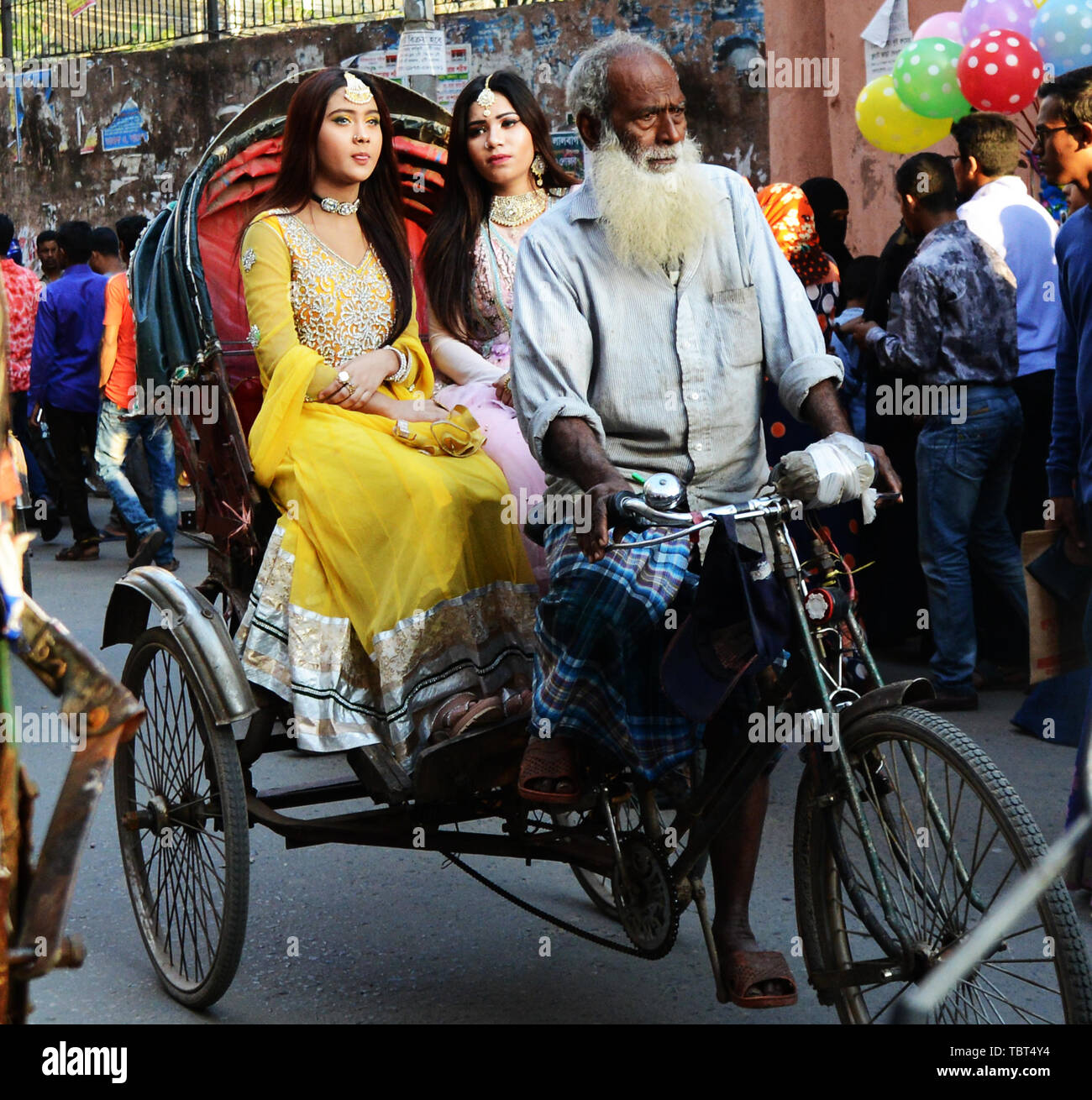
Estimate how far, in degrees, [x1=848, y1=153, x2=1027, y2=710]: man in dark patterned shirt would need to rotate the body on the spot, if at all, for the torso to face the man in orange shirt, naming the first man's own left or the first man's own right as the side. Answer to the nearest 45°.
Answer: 0° — they already face them

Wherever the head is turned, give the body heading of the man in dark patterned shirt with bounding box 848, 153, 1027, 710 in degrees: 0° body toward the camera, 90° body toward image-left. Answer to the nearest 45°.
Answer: approximately 135°

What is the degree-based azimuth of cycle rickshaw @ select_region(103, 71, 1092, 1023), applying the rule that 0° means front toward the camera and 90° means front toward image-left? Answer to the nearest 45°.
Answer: approximately 315°

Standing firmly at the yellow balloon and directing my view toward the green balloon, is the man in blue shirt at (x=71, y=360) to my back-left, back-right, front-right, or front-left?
back-right

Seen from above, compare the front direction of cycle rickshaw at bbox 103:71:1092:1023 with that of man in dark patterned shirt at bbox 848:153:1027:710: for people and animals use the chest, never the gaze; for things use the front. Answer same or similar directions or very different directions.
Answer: very different directions

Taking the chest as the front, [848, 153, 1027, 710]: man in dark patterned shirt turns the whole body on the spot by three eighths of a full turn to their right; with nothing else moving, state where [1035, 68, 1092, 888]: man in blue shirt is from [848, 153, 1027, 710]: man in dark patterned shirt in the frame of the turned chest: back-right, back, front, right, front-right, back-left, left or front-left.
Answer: right

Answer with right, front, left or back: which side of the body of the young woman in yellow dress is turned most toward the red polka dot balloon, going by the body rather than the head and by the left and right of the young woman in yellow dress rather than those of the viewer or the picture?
left

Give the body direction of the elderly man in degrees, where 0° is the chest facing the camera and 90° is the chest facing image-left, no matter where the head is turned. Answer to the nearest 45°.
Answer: approximately 315°

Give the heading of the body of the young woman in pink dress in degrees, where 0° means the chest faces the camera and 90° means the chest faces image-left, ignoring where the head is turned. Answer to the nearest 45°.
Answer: approximately 315°
